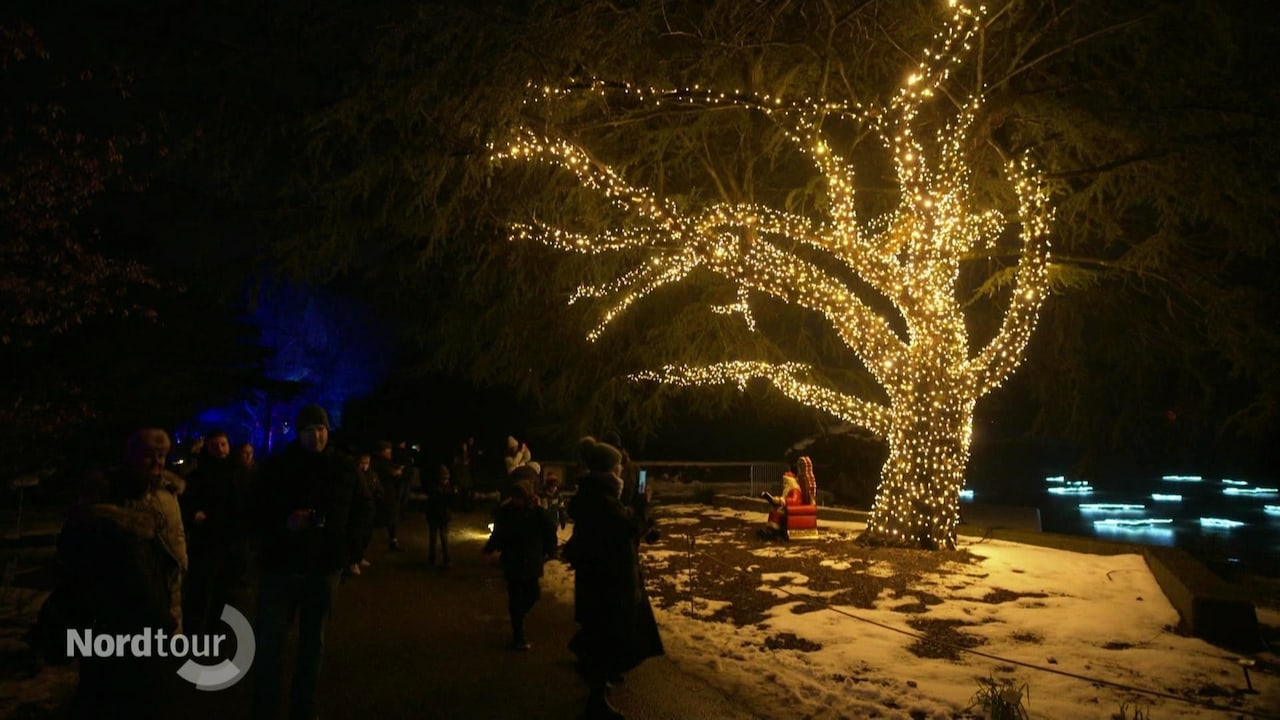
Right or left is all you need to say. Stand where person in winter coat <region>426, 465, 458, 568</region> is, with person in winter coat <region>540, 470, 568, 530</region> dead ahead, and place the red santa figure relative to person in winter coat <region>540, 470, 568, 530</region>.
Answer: right

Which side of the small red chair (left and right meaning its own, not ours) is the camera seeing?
left

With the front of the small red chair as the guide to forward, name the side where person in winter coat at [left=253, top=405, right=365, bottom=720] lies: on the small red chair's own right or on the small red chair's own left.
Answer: on the small red chair's own left

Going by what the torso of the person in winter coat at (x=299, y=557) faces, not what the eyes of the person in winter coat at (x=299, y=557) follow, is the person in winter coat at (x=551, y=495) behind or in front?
behind
